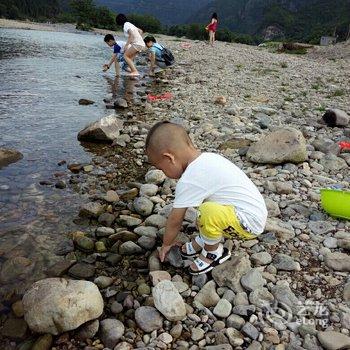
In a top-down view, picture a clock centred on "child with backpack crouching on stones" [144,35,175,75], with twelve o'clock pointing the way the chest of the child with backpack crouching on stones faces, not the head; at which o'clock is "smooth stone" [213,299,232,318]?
The smooth stone is roughly at 9 o'clock from the child with backpack crouching on stones.

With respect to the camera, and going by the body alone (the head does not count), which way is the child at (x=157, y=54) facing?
to the viewer's left

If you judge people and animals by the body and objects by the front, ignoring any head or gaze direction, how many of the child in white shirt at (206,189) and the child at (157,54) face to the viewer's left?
2

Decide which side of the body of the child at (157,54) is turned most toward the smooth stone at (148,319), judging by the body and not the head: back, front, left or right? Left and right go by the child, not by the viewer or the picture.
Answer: left

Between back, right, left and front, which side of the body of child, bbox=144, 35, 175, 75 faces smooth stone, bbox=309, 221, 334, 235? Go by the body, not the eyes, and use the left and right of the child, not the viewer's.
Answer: left

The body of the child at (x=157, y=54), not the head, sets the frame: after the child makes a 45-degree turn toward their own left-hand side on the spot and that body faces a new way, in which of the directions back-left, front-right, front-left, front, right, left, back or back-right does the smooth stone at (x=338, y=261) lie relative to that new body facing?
front-left

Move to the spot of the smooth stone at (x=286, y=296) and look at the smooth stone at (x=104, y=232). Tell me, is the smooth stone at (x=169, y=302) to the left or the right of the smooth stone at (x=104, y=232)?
left

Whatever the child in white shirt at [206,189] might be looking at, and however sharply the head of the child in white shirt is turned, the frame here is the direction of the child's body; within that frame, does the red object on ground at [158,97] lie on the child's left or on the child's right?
on the child's right

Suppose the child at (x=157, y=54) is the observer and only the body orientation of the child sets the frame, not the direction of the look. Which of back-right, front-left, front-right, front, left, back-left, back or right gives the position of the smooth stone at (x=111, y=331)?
left

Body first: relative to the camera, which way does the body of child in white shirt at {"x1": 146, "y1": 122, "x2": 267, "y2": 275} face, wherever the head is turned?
to the viewer's left

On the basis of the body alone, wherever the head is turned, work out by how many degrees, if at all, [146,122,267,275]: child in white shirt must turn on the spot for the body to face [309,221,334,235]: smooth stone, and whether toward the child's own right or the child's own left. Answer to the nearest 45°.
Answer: approximately 135° to the child's own right

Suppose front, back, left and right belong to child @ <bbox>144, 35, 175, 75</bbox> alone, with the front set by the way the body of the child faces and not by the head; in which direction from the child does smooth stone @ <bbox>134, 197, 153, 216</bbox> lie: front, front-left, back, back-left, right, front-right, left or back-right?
left

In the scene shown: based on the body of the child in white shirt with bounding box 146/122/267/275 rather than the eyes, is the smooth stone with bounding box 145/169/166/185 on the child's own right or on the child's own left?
on the child's own right
